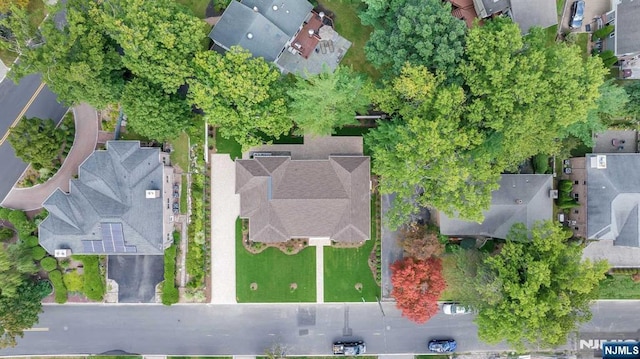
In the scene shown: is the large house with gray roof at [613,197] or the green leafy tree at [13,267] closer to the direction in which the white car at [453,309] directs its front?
the green leafy tree

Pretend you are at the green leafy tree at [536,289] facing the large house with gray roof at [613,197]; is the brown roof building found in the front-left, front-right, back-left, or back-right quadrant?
back-left

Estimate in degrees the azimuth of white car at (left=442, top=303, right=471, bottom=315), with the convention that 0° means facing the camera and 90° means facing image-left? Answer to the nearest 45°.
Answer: approximately 90°

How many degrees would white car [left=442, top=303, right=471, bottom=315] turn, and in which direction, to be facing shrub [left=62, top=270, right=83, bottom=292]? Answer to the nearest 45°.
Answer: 0° — it already faces it
